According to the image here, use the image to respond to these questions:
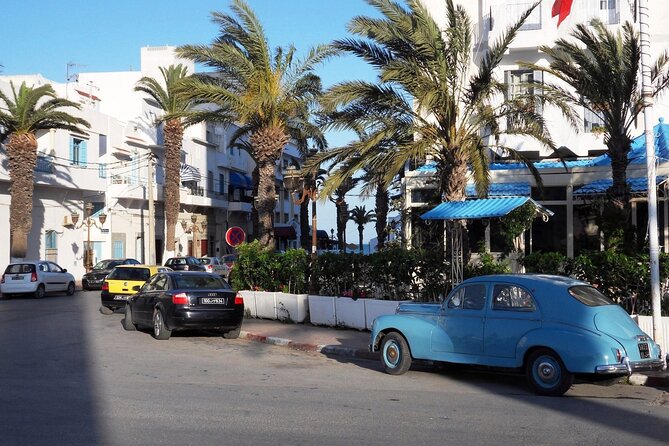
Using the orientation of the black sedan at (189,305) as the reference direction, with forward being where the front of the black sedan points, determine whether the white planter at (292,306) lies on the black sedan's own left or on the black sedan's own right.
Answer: on the black sedan's own right

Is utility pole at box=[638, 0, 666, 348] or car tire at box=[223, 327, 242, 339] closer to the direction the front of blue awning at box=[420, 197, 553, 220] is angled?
the car tire

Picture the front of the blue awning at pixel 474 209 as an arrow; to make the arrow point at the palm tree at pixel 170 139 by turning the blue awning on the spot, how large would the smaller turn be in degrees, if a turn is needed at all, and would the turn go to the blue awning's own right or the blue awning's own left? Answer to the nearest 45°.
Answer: approximately 90° to the blue awning's own right

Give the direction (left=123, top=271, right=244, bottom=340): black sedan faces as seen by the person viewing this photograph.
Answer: facing away from the viewer and to the left of the viewer

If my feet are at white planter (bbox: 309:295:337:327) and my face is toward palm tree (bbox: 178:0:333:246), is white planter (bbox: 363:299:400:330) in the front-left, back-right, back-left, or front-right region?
back-right

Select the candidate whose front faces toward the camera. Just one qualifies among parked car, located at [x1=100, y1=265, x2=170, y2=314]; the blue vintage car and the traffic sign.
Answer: the traffic sign

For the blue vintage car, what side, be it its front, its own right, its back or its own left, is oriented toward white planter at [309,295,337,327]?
front

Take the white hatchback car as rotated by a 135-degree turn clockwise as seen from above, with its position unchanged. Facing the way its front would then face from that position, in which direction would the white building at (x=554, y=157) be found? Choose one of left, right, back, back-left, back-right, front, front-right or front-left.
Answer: front-left

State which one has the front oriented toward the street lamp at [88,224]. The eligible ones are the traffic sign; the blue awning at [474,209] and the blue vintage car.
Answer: the blue vintage car

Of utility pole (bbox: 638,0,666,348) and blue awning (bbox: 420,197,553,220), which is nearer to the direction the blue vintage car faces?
the blue awning

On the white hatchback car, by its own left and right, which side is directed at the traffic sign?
right

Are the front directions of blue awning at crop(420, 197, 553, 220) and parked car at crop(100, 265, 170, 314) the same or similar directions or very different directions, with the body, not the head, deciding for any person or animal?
very different directions

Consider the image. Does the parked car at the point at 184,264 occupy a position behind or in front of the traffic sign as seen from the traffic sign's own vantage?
behind

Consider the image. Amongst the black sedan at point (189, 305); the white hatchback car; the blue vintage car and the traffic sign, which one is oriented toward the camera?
the traffic sign

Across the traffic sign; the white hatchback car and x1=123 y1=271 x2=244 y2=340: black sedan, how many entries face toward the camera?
1

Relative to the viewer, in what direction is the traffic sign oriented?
toward the camera

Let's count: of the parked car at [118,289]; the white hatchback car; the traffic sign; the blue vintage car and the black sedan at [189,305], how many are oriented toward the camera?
1

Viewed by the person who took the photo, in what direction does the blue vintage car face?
facing away from the viewer and to the left of the viewer
